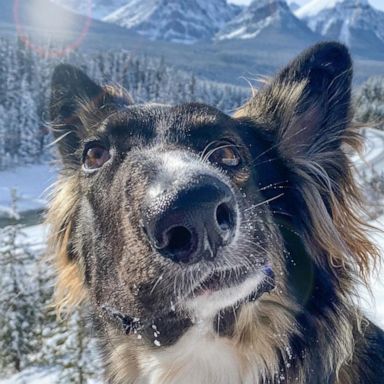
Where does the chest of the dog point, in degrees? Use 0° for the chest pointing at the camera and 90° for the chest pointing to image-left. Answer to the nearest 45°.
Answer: approximately 0°
